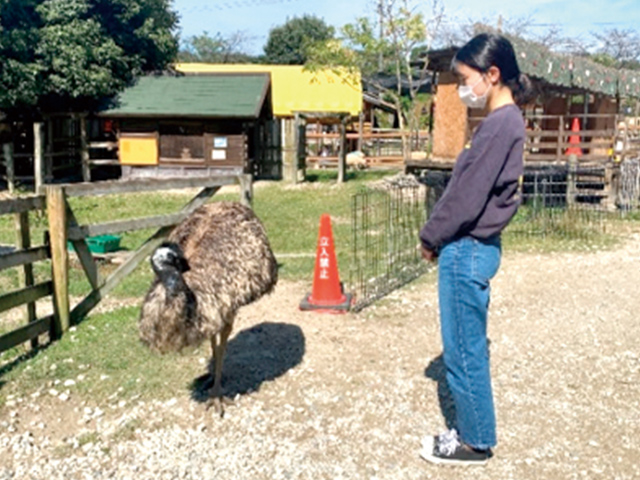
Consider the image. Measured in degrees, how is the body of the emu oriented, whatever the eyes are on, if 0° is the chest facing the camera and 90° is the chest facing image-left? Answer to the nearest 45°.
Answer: approximately 45°

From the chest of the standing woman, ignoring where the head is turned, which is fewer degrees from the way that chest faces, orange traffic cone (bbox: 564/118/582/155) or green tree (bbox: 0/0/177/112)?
the green tree

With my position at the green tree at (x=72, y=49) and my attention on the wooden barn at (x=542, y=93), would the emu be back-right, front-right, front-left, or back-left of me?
front-right

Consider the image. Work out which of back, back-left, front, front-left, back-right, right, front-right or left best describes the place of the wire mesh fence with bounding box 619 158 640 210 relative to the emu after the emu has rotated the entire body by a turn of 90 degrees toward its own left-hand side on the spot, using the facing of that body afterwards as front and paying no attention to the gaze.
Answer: left

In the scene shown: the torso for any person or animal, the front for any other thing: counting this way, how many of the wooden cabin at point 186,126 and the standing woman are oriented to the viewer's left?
1

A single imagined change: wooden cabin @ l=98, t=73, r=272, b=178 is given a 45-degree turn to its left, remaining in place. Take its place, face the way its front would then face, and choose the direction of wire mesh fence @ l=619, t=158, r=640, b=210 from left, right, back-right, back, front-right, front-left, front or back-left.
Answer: front

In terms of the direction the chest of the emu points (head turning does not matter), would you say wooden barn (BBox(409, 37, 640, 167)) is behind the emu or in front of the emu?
behind

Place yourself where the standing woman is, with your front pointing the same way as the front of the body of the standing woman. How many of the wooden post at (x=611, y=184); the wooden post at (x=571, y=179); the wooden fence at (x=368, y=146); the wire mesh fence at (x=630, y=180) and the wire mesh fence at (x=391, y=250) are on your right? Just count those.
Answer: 5

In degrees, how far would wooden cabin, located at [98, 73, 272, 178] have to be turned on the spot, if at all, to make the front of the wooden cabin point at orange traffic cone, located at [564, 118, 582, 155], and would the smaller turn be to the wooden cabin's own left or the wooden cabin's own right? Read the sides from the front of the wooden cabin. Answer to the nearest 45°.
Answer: approximately 45° to the wooden cabin's own left

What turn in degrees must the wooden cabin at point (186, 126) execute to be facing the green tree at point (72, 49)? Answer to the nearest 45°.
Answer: approximately 90° to its right

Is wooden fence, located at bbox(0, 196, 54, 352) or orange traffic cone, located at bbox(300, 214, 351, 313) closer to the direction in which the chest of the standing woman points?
the wooden fence

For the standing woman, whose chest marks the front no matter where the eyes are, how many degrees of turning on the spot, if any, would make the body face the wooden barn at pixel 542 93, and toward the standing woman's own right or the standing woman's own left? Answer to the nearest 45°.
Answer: approximately 90° to the standing woman's own right

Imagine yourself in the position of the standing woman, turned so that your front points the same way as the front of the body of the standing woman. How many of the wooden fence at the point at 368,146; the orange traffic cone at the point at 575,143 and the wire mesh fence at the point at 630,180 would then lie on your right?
3

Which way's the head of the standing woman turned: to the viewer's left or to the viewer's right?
to the viewer's left

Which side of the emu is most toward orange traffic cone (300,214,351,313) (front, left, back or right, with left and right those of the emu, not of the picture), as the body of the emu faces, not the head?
back

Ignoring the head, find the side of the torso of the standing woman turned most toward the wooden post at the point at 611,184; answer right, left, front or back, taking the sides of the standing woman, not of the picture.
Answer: right

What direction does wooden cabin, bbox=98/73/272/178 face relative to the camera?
toward the camera

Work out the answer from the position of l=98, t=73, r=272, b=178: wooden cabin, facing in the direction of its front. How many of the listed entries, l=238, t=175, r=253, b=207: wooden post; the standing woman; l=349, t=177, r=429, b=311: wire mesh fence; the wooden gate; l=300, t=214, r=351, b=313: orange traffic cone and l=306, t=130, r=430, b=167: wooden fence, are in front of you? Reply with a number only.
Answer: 5

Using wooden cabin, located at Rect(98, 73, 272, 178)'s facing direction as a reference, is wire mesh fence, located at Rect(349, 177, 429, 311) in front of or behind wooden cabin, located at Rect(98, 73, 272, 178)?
in front

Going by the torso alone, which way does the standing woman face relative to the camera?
to the viewer's left

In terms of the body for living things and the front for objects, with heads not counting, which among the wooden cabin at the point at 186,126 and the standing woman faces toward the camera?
the wooden cabin
